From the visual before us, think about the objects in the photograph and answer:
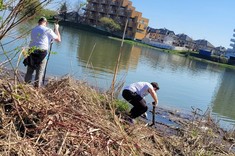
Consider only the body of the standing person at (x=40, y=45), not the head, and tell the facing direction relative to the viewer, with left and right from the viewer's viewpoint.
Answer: facing away from the viewer and to the right of the viewer

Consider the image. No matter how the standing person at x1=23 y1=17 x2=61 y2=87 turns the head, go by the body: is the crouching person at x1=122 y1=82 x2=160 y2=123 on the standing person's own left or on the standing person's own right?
on the standing person's own right

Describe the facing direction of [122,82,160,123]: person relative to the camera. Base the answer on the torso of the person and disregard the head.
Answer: to the viewer's right

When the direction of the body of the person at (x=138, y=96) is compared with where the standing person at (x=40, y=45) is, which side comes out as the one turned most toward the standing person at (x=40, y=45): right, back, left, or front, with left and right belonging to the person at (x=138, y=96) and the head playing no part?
back
